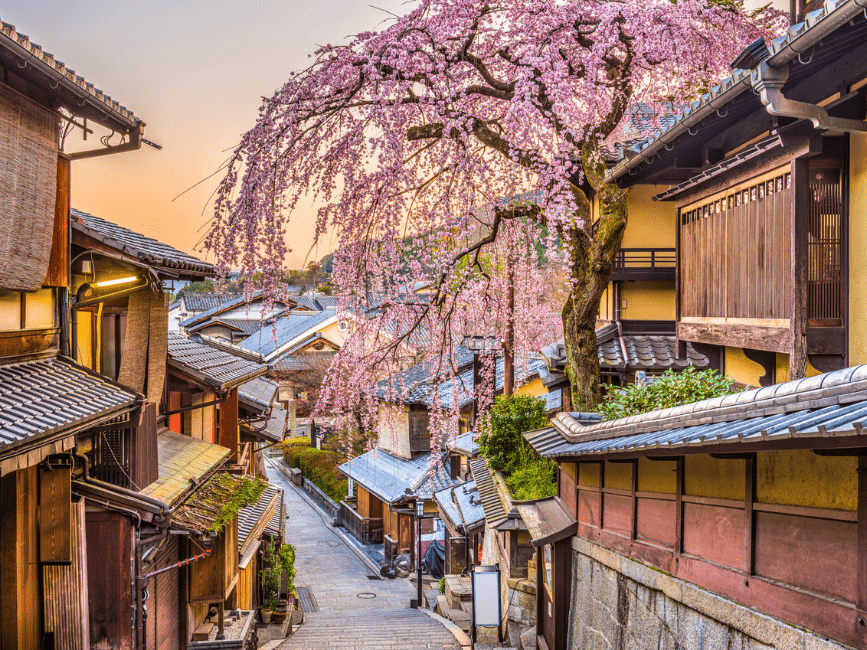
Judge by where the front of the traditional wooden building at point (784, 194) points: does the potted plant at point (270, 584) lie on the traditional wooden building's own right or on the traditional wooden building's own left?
on the traditional wooden building's own right

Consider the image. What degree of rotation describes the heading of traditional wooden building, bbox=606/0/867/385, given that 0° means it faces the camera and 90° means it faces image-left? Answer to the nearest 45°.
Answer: approximately 45°

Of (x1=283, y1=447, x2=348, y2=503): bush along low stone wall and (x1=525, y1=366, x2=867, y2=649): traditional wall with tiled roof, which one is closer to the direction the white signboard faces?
the traditional wall with tiled roof

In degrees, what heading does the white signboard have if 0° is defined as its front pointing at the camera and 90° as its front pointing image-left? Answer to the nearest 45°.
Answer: approximately 0°

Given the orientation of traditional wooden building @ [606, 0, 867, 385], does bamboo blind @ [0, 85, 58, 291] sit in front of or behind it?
in front

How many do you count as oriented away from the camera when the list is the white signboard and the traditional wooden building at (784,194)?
0
